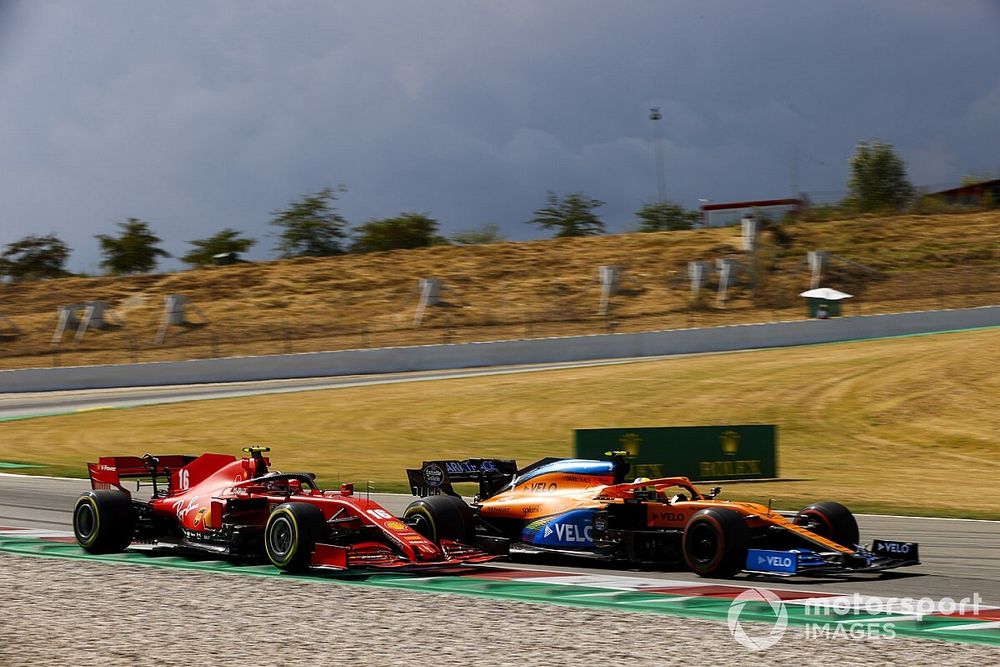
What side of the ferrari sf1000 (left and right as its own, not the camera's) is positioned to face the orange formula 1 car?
front

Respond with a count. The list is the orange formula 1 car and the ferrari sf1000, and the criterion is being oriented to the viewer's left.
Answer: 0

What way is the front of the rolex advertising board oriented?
toward the camera

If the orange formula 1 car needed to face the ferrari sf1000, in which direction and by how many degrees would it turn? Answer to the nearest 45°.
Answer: approximately 135° to its right

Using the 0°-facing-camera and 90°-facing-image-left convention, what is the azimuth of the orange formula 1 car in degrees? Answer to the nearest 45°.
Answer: approximately 315°

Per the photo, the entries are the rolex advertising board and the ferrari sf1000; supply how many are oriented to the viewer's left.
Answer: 0

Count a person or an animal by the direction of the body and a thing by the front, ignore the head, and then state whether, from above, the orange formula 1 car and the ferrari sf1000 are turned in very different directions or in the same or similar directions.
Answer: same or similar directions

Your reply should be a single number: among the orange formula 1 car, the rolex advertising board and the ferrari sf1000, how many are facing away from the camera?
0

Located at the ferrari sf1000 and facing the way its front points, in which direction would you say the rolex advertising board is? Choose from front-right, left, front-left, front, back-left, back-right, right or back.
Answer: left

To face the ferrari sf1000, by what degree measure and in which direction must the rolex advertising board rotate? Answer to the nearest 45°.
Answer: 0° — it already faces it

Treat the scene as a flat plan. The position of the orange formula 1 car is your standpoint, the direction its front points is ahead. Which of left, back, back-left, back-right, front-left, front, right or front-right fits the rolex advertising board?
back-left

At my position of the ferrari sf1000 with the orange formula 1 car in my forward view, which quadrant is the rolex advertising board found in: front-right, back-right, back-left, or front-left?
front-left

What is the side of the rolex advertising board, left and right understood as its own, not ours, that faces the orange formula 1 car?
front

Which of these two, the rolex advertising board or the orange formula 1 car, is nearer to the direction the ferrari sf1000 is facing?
the orange formula 1 car
